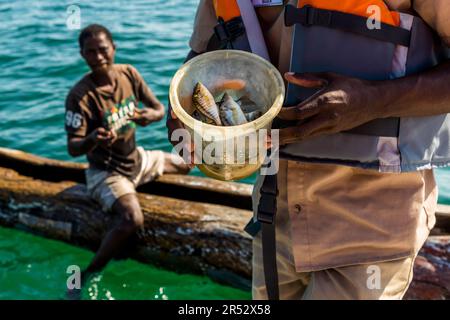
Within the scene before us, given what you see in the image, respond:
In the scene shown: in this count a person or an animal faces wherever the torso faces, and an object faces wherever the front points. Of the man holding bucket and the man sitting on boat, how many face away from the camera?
0

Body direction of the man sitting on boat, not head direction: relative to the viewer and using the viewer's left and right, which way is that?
facing the viewer and to the right of the viewer

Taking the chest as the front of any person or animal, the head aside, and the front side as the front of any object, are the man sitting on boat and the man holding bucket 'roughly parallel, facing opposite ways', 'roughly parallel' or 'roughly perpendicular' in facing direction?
roughly perpendicular

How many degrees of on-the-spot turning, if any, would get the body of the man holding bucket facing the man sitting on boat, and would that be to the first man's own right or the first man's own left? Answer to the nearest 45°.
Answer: approximately 90° to the first man's own right

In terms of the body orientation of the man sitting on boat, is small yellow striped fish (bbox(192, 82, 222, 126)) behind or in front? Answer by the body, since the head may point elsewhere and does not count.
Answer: in front
